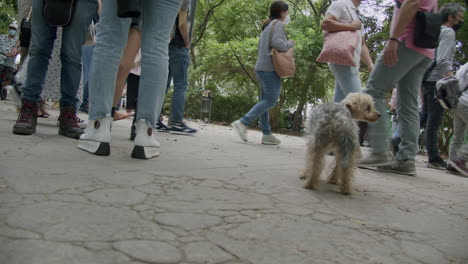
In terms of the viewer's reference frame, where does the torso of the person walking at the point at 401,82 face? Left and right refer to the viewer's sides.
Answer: facing to the left of the viewer
